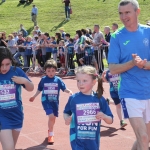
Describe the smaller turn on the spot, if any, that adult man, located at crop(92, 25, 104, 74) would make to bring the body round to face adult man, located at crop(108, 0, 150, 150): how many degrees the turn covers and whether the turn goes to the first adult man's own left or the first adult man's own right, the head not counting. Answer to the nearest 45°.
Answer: approximately 45° to the first adult man's own left

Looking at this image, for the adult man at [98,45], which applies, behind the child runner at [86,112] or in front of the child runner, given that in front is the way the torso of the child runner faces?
behind

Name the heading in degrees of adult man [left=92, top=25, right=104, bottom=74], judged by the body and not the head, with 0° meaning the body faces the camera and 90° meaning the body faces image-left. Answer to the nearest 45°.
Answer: approximately 45°

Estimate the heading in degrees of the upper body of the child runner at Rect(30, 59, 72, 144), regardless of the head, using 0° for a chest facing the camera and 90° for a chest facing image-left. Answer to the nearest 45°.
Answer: approximately 0°

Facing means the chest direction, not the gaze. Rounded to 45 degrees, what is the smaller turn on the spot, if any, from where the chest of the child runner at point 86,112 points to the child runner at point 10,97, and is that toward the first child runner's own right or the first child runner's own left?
approximately 135° to the first child runner's own right

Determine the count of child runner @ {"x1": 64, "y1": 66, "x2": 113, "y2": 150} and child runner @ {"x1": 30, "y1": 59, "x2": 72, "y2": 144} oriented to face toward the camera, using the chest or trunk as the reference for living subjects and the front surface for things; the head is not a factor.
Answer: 2

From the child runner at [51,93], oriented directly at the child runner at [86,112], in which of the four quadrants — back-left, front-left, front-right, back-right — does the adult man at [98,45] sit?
back-left

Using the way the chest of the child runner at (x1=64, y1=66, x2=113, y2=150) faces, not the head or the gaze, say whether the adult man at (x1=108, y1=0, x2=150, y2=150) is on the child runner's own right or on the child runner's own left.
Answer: on the child runner's own left

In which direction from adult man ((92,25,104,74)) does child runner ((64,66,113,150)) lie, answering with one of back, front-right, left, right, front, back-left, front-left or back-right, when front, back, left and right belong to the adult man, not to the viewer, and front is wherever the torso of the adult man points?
front-left
